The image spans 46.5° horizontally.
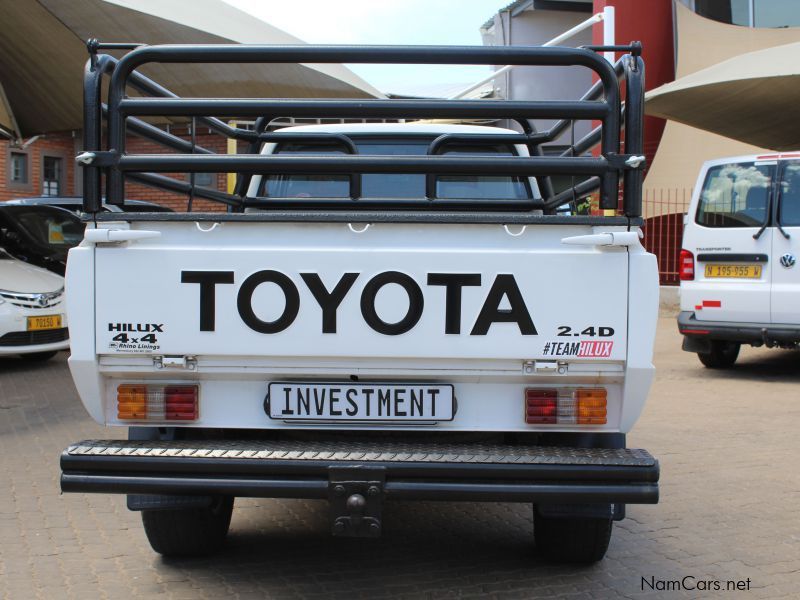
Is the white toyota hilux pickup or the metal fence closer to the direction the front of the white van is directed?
the metal fence

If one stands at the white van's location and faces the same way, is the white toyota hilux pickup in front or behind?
behind

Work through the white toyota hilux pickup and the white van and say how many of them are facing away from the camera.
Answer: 2

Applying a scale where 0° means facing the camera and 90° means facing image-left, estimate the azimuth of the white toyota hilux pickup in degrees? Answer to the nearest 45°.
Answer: approximately 180°

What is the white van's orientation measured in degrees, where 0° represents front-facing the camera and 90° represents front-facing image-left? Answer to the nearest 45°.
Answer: approximately 180°

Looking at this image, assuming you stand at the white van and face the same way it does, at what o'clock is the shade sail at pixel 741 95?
The shade sail is roughly at 12 o'clock from the white van.
